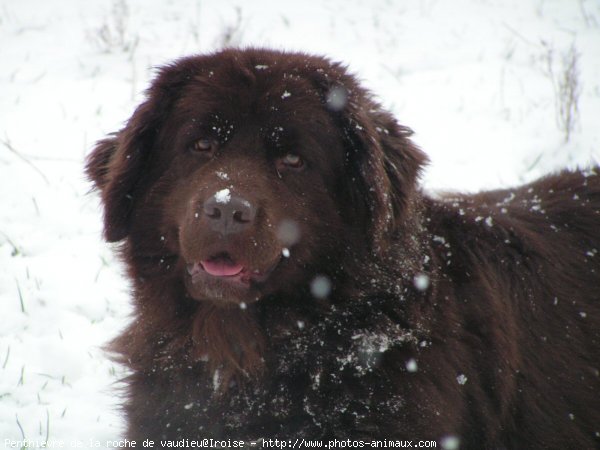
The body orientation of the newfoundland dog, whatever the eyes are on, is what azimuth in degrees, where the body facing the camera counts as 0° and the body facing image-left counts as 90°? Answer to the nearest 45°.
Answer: approximately 45°
